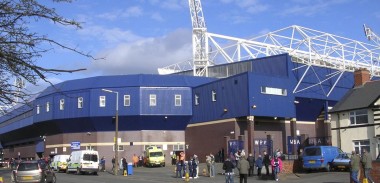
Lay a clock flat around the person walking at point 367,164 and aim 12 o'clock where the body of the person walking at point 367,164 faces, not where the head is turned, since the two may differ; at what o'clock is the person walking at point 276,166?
the person walking at point 276,166 is roughly at 2 o'clock from the person walking at point 367,164.

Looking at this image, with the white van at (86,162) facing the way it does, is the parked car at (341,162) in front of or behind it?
behind

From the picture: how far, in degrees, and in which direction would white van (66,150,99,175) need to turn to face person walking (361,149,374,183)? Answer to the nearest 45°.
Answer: approximately 180°
